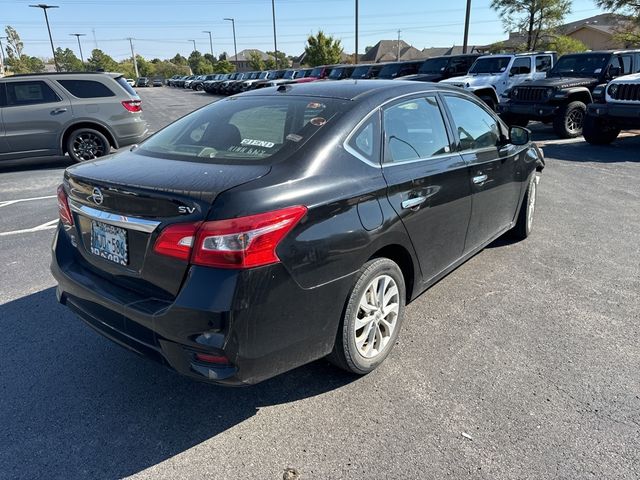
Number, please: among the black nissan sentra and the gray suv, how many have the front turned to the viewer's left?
1

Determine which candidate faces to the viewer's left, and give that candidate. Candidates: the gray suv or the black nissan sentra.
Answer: the gray suv

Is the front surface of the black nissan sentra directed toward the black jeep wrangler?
yes

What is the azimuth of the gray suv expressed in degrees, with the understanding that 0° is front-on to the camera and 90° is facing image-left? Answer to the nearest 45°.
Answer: approximately 90°

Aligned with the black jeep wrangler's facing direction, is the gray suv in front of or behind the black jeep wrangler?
in front

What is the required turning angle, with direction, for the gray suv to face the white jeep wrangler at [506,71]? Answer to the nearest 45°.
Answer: approximately 180°

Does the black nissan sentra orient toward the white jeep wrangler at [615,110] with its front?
yes

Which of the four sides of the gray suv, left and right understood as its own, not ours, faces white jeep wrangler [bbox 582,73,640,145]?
back

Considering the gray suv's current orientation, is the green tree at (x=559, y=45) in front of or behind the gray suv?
behind

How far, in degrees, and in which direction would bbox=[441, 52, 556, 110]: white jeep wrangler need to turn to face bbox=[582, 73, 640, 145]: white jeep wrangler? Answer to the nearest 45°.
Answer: approximately 90° to its left

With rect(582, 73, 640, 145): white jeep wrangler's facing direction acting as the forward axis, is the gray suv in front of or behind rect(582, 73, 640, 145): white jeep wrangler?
in front

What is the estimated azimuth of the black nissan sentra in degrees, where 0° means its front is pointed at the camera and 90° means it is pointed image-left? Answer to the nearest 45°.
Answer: approximately 225°

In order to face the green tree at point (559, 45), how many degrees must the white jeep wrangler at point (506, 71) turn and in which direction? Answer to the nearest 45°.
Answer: approximately 135° to its right
